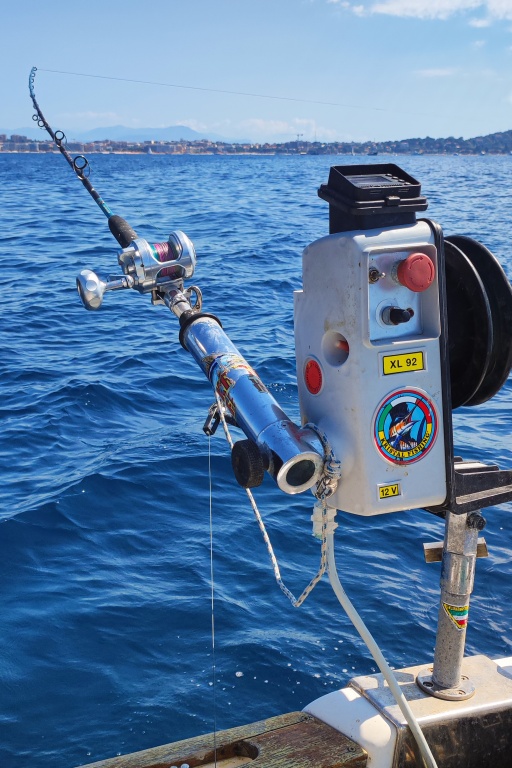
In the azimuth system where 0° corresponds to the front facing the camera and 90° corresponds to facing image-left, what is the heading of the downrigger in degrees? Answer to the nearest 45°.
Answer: approximately 0°
